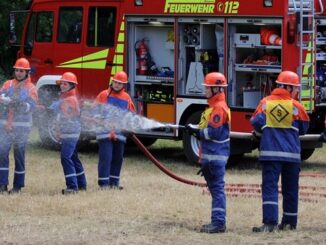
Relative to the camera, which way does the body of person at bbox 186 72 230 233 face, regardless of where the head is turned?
to the viewer's left

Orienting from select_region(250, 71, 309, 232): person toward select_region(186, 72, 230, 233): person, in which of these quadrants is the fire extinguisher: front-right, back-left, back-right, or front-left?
front-right

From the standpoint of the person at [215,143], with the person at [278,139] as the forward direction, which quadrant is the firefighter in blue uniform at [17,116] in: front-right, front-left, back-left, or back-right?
back-left

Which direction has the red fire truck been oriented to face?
to the viewer's left

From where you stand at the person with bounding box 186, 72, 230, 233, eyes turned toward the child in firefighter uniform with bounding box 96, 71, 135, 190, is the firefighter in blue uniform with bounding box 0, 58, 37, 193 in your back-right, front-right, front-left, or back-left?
front-left

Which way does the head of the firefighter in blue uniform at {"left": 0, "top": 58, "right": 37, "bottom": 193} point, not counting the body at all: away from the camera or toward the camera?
toward the camera

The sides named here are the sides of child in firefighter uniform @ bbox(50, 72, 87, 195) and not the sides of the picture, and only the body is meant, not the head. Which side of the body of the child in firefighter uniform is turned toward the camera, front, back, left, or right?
left
